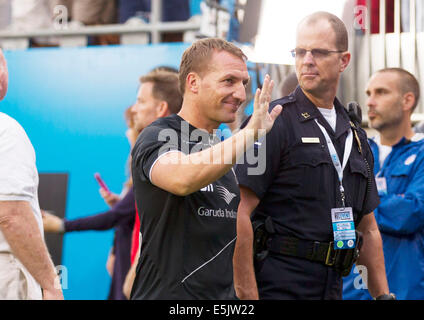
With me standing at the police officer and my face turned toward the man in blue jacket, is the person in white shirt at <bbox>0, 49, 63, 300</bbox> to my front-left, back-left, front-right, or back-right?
back-left

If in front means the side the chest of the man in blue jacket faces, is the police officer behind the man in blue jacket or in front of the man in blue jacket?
in front

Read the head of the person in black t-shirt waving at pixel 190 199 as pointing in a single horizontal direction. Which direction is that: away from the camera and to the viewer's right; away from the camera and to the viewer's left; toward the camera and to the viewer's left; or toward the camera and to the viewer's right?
toward the camera and to the viewer's right

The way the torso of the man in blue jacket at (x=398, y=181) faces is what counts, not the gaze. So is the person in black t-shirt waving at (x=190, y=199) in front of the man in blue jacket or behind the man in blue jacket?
in front

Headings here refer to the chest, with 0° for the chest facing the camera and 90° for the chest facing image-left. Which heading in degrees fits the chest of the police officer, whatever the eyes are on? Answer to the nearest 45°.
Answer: approximately 315°

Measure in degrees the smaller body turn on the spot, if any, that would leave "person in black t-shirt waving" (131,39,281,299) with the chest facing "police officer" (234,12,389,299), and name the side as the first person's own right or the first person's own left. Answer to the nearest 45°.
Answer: approximately 90° to the first person's own left

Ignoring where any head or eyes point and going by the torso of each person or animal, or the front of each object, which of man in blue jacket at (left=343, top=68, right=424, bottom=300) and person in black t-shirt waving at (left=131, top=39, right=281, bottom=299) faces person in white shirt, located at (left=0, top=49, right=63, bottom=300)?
the man in blue jacket

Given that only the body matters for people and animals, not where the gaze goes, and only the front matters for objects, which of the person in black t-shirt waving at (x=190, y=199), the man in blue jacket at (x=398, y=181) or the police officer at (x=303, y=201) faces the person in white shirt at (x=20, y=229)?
the man in blue jacket

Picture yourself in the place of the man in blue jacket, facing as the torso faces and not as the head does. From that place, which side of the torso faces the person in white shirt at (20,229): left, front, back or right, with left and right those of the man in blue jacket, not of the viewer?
front

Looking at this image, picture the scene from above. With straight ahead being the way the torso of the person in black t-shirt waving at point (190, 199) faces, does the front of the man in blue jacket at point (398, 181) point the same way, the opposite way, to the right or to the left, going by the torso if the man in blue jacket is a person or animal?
to the right

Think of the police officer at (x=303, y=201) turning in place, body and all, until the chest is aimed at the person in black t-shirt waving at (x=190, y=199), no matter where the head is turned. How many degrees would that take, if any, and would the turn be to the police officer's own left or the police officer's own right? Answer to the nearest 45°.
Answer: approximately 90° to the police officer's own right

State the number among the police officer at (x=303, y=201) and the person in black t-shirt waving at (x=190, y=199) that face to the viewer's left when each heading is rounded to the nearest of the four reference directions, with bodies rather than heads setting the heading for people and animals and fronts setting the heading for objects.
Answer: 0

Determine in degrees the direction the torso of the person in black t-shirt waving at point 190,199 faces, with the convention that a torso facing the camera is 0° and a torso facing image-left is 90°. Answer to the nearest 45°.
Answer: approximately 315°

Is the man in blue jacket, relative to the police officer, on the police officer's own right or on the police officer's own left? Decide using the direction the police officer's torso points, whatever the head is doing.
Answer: on the police officer's own left
